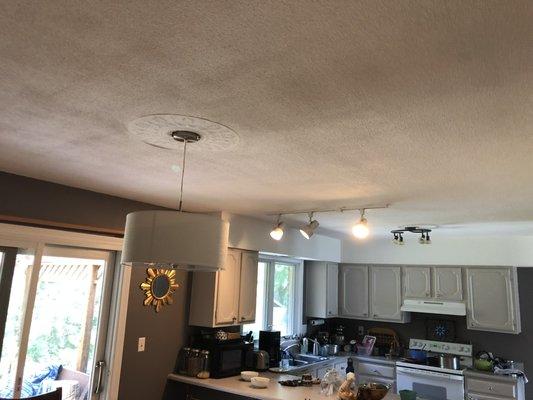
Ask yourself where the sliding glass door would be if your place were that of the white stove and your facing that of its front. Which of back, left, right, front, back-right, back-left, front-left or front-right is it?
front

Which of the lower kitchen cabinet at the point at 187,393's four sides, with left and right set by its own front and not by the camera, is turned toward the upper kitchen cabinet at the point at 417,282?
back

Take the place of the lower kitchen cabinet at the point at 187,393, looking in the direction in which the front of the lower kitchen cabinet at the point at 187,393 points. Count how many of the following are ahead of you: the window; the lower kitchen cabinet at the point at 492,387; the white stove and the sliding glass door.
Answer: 1

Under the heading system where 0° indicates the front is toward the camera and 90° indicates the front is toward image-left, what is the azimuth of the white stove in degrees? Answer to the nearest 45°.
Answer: approximately 45°

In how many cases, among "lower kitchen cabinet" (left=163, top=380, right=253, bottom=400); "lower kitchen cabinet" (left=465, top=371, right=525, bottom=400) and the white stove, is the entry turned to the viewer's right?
0

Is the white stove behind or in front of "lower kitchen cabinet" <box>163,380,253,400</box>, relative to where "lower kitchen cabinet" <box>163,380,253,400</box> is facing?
behind

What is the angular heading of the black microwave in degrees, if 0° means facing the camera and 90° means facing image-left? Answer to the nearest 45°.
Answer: approximately 315°

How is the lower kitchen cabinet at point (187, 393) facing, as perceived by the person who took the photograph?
facing the viewer and to the left of the viewer

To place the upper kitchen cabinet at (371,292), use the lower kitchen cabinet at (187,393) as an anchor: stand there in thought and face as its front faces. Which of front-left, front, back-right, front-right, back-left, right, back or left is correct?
back

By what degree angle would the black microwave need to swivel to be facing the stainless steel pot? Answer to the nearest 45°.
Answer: approximately 45° to its left
